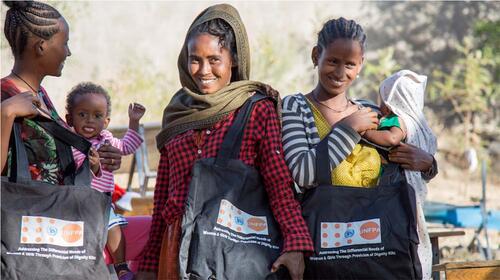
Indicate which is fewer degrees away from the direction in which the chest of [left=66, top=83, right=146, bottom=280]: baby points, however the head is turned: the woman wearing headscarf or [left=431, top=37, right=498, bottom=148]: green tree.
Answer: the woman wearing headscarf

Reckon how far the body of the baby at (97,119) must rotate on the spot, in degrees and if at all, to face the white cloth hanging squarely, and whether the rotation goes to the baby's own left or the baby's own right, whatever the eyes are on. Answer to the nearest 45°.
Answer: approximately 45° to the baby's own left

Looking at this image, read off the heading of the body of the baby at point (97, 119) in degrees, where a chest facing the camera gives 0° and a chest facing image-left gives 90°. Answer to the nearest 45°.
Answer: approximately 0°

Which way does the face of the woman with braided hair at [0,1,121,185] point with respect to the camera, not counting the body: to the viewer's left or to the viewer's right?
to the viewer's right

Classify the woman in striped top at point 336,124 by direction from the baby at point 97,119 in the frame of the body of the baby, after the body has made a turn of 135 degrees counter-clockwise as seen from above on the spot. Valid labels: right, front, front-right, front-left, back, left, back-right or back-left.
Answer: right
